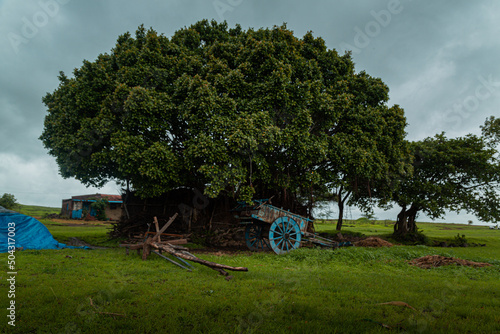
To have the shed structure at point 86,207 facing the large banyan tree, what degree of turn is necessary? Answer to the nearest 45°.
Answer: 0° — it already faces it

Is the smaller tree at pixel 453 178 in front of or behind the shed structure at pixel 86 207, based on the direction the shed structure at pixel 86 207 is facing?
in front

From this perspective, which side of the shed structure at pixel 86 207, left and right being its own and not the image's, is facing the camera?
front

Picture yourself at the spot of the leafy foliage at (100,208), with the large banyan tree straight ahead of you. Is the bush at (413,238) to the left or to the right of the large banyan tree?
left

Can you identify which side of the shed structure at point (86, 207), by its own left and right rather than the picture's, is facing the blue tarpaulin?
front

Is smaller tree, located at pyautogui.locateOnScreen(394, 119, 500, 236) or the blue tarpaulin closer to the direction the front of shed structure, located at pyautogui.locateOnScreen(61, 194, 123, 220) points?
the blue tarpaulin

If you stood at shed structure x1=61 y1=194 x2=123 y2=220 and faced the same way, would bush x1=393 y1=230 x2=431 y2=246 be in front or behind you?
in front
